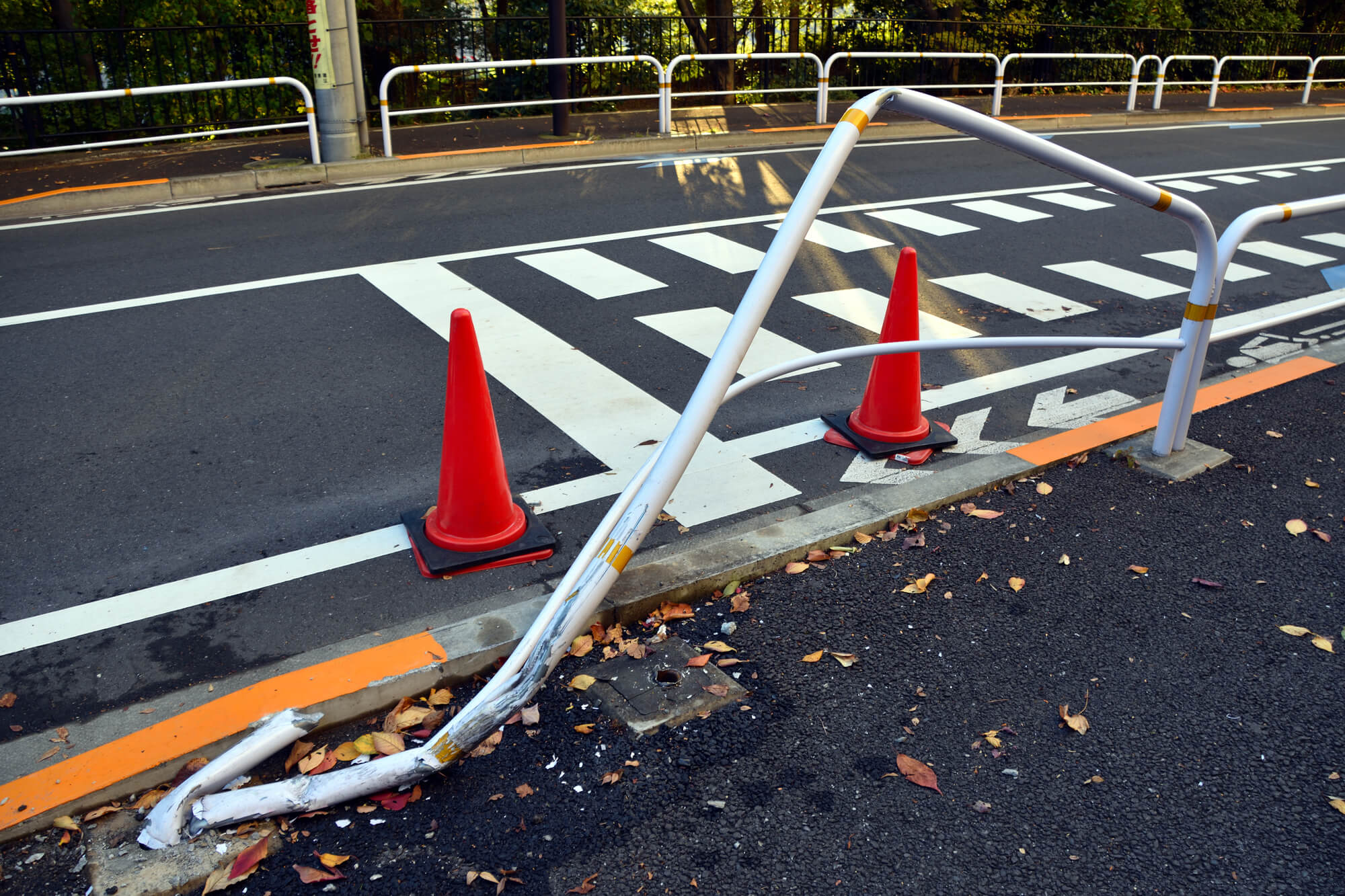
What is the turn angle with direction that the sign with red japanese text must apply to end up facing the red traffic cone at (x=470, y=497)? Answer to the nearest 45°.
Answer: approximately 45° to its left

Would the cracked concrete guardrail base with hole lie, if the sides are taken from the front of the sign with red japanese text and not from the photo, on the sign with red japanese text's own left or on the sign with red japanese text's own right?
on the sign with red japanese text's own left

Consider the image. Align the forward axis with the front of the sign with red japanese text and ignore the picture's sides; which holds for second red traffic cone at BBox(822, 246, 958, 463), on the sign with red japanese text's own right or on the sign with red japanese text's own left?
on the sign with red japanese text's own left

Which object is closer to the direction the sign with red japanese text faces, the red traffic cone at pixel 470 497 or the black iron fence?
the red traffic cone

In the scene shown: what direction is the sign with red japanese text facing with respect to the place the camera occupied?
facing the viewer and to the left of the viewer

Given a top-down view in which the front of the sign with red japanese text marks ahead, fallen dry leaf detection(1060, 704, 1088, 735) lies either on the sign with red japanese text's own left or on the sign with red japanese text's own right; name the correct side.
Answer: on the sign with red japanese text's own left

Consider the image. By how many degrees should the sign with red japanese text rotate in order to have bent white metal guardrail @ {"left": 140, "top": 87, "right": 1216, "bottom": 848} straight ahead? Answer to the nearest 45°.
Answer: approximately 45° to its left

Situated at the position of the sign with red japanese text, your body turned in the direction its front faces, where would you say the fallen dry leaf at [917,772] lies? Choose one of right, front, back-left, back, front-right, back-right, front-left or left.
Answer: front-left
